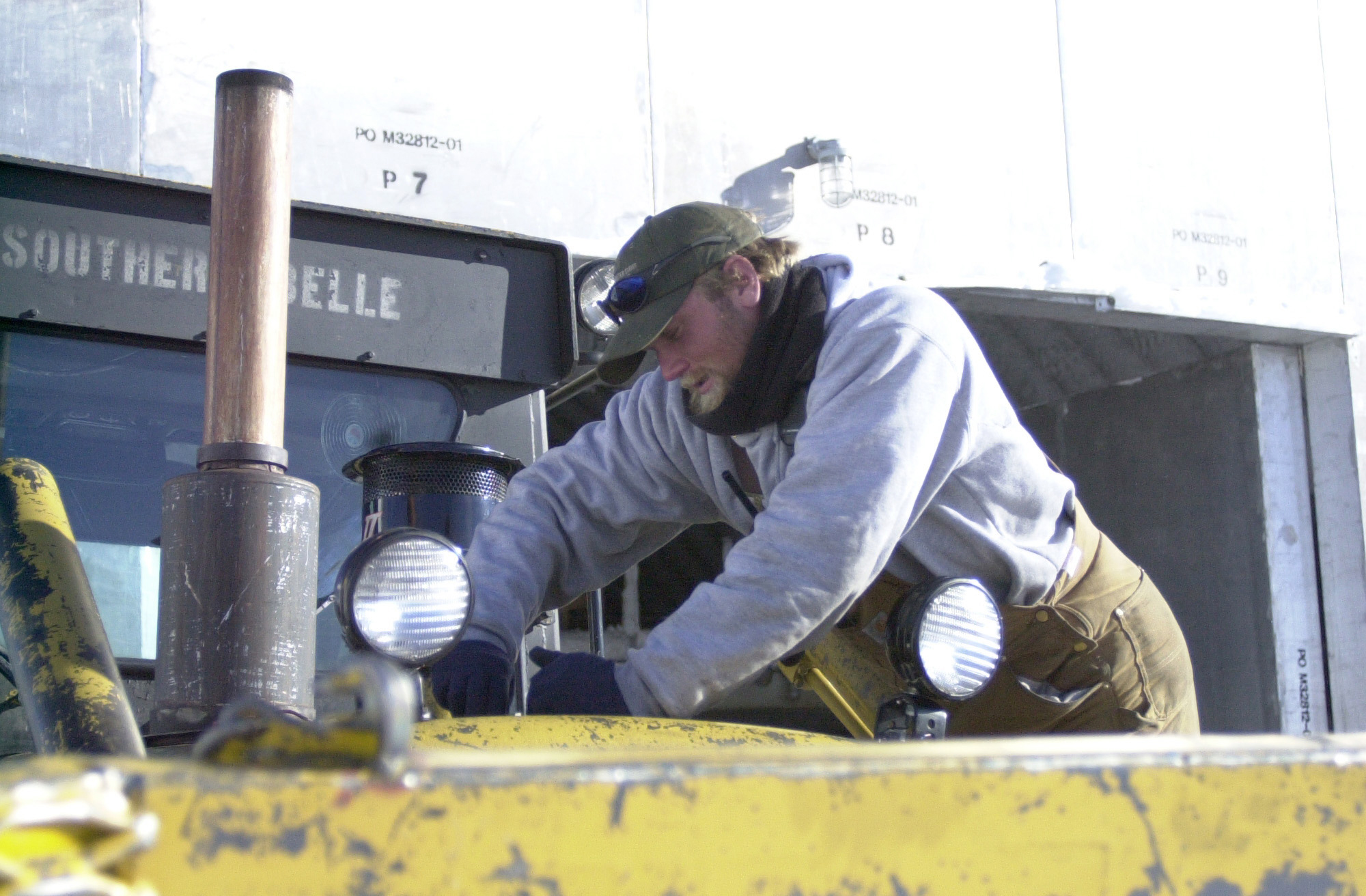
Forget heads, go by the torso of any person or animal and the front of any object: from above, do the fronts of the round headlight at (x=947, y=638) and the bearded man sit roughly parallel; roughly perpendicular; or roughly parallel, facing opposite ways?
roughly perpendicular

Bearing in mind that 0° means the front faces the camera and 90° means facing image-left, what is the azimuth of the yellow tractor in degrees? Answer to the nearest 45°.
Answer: approximately 315°

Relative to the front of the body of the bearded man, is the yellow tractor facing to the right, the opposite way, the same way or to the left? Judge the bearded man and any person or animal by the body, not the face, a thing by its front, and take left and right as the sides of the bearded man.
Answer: to the left
